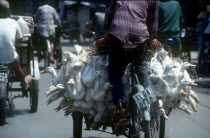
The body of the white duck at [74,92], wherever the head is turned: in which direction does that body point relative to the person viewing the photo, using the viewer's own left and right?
facing the viewer and to the left of the viewer

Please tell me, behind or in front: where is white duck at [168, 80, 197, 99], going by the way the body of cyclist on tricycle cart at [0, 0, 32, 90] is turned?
behind

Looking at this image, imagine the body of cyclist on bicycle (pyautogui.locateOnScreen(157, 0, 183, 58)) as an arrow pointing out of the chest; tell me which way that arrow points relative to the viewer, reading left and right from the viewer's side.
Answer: facing away from the viewer

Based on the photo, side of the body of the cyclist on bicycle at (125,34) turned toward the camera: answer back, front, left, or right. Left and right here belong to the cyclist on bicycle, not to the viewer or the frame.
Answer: back

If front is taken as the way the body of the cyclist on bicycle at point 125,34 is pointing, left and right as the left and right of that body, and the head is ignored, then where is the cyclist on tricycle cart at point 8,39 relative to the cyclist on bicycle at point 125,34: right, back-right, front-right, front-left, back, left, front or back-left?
front-left

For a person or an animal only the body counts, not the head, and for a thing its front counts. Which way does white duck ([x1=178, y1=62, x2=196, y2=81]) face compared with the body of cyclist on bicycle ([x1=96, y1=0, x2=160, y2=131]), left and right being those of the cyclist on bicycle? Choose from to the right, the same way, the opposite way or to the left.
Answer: to the right

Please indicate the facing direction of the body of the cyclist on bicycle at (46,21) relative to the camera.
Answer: away from the camera

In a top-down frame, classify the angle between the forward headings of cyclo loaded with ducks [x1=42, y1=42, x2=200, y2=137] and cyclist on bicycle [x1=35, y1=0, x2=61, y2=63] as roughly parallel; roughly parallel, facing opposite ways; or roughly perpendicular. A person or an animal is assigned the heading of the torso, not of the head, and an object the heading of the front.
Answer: roughly parallel

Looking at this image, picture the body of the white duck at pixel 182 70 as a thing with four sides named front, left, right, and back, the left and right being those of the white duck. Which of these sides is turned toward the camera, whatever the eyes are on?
right

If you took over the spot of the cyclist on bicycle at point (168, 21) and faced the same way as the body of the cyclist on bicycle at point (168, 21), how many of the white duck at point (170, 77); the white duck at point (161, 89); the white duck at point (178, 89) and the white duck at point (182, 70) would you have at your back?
4

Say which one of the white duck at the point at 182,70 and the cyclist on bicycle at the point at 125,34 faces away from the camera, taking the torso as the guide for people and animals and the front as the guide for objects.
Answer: the cyclist on bicycle

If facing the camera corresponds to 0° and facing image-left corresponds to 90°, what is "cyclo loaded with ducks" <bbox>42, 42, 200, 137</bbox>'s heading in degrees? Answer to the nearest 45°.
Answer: approximately 180°

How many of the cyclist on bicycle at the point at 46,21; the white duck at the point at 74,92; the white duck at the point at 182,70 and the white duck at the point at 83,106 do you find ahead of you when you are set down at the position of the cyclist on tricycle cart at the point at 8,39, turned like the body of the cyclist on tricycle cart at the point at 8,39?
1

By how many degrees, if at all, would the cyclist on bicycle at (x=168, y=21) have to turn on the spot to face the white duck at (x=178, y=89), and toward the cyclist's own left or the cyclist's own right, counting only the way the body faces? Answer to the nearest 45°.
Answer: approximately 180°

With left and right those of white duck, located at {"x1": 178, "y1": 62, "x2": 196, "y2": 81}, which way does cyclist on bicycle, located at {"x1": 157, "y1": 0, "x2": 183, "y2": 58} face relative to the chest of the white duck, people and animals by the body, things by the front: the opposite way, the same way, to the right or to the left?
to the left
